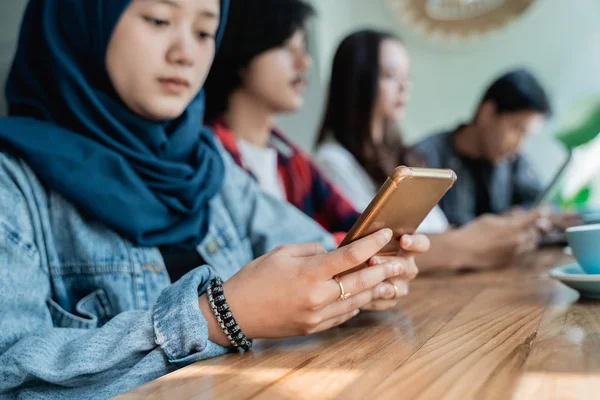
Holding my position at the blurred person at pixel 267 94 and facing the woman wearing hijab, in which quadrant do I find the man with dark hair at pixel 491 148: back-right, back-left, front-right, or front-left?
back-left

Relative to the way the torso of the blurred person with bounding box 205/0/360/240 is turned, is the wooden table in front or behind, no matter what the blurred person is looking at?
in front

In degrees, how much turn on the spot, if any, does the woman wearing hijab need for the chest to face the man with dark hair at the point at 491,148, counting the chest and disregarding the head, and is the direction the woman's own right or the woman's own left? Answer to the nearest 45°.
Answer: approximately 90° to the woman's own left

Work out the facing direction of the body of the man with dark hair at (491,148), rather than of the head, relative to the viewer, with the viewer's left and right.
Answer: facing the viewer and to the right of the viewer

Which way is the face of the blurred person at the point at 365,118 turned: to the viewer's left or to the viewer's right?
to the viewer's right

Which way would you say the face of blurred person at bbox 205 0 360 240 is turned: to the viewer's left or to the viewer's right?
to the viewer's right

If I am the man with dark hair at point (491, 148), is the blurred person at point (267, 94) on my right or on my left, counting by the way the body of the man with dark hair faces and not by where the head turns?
on my right

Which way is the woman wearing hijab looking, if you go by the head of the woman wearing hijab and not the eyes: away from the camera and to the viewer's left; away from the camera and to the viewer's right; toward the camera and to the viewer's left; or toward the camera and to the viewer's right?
toward the camera and to the viewer's right

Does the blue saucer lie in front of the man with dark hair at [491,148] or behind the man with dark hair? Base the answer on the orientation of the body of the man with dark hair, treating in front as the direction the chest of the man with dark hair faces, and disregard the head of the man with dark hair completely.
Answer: in front
